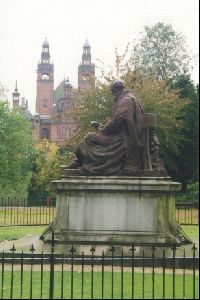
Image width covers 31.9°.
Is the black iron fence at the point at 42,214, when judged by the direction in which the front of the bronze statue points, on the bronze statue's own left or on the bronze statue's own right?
on the bronze statue's own right

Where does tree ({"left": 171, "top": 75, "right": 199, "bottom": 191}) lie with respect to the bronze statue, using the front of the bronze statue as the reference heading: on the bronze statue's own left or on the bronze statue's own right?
on the bronze statue's own right

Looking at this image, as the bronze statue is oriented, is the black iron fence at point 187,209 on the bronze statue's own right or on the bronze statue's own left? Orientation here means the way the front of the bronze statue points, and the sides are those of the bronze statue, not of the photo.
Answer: on the bronze statue's own right

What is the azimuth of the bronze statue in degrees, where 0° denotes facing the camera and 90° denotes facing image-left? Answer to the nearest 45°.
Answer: approximately 90°

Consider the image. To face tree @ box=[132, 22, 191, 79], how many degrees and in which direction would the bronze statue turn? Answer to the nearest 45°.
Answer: approximately 90° to its right
